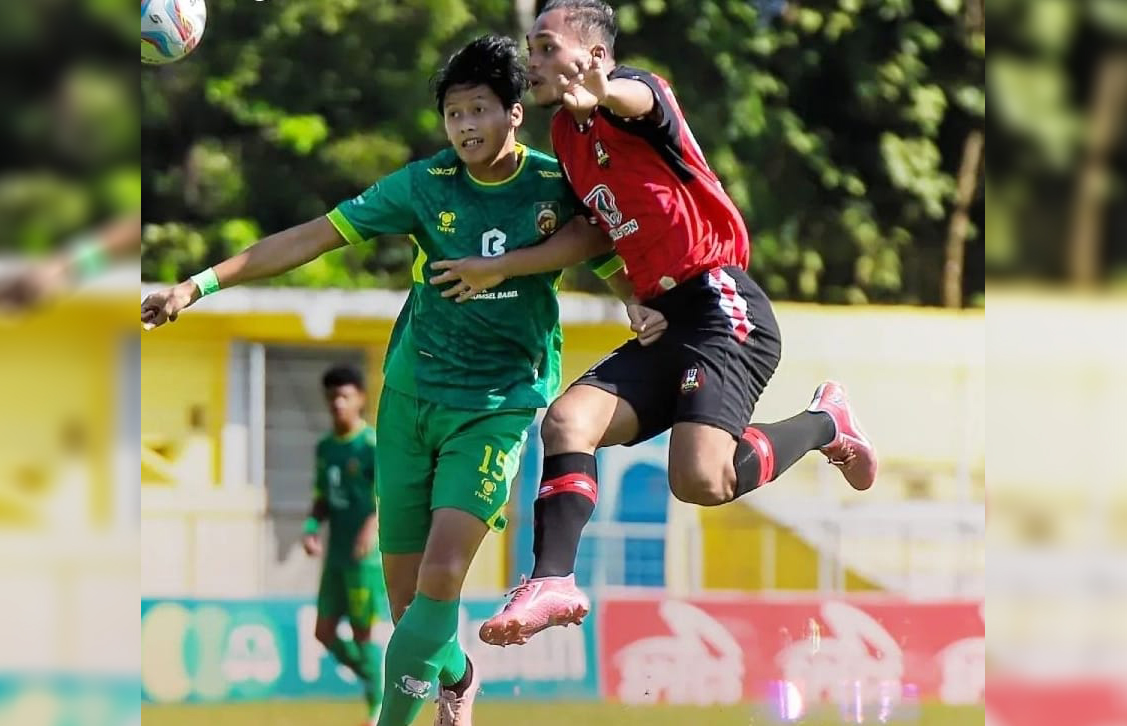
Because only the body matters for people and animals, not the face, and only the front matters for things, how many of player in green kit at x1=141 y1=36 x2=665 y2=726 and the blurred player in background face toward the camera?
2

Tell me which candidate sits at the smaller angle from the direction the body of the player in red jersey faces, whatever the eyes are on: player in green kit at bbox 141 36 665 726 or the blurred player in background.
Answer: the player in green kit

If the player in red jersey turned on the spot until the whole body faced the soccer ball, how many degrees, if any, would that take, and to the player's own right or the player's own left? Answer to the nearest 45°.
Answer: approximately 45° to the player's own right

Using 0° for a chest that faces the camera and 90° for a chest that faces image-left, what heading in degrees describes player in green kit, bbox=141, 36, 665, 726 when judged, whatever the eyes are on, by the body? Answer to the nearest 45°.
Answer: approximately 0°

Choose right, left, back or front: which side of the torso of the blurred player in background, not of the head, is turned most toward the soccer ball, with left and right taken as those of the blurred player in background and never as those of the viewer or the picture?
front

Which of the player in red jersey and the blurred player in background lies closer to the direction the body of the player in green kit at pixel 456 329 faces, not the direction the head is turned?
the player in red jersey

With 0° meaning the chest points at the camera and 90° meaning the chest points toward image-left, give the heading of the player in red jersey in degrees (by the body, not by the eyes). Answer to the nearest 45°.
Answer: approximately 45°

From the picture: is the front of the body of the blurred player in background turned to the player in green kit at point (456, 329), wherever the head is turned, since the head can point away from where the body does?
yes

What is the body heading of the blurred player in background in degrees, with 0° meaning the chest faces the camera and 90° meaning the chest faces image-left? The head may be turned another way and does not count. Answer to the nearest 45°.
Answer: approximately 0°
